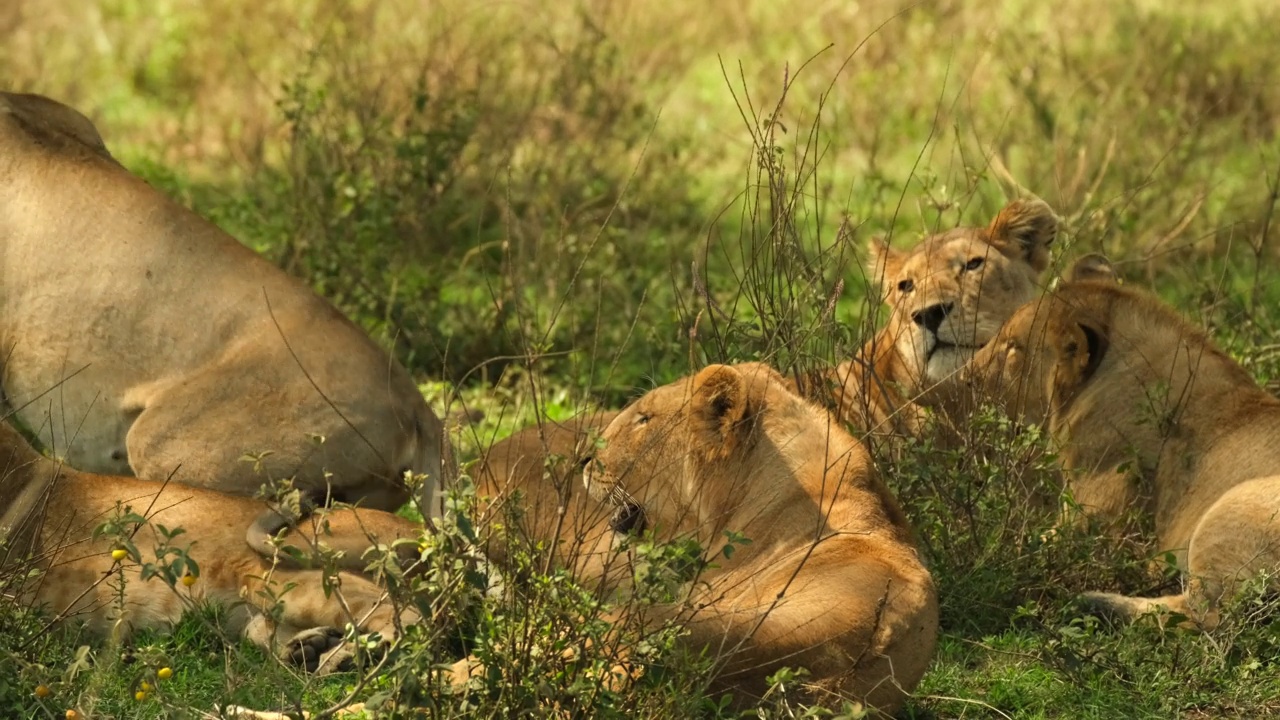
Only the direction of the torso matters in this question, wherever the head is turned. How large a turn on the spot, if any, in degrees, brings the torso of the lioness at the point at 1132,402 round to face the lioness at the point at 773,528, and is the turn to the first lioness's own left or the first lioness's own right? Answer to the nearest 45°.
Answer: approximately 45° to the first lioness's own left

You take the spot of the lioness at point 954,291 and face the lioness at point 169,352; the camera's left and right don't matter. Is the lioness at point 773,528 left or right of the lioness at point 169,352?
left

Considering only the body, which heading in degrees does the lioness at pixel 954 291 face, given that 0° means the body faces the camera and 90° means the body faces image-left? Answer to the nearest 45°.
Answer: approximately 45°

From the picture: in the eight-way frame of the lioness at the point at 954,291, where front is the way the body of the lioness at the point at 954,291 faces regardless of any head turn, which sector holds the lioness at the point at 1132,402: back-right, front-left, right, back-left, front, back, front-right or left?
left

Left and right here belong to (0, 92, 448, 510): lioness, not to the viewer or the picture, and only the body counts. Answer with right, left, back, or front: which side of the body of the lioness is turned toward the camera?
left

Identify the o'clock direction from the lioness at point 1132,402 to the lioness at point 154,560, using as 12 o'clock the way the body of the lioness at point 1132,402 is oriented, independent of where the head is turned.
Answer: the lioness at point 154,560 is roughly at 11 o'clock from the lioness at point 1132,402.

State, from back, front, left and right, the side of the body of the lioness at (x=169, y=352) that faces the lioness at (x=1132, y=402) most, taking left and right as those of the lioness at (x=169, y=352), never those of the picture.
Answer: back

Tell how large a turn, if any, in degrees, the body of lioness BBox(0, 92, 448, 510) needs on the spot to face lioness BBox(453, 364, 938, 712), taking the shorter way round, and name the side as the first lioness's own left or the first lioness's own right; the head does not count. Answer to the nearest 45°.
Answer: approximately 135° to the first lioness's own left

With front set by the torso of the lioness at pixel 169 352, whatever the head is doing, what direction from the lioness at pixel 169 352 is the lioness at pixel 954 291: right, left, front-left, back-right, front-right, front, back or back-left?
back

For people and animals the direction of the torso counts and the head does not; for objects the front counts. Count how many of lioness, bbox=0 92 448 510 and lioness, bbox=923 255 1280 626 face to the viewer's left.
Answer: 2

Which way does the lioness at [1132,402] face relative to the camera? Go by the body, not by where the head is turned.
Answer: to the viewer's left

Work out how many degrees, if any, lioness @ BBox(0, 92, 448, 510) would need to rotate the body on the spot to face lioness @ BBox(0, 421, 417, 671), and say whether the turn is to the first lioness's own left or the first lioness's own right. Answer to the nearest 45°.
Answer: approximately 90° to the first lioness's own left
